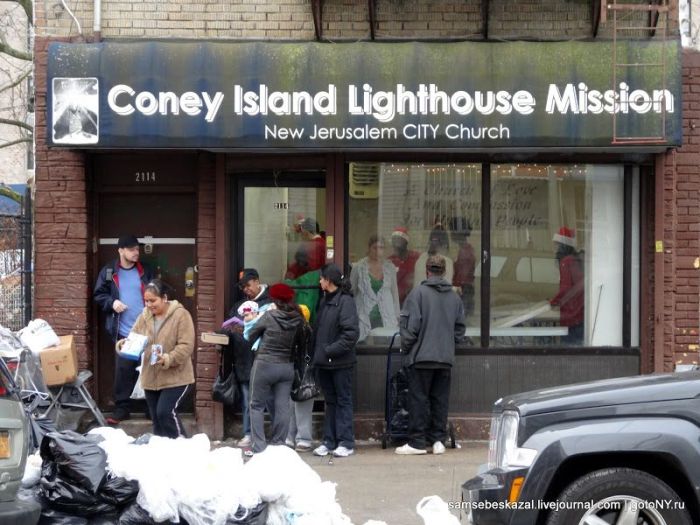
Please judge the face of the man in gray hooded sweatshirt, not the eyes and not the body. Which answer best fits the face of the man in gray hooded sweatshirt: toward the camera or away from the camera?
away from the camera

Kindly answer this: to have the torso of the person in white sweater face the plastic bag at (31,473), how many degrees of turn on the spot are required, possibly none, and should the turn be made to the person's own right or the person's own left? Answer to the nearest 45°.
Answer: approximately 45° to the person's own right

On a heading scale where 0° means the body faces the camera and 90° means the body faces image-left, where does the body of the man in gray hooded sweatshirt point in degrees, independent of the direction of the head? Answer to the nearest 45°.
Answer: approximately 180°

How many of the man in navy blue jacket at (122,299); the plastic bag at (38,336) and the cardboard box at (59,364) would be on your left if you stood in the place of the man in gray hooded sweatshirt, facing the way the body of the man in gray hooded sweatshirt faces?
3

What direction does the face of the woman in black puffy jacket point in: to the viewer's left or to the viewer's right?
to the viewer's left

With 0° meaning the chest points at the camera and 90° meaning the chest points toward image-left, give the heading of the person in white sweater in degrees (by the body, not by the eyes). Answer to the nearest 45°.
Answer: approximately 0°

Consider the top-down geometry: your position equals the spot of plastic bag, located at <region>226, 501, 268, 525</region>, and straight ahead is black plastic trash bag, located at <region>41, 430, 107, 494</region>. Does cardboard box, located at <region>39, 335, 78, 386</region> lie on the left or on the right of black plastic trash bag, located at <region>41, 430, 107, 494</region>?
right

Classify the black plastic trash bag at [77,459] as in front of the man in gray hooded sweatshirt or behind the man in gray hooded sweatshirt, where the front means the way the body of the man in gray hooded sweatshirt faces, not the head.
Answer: behind

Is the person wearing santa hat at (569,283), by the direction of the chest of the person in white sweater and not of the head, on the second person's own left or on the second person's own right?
on the second person's own left

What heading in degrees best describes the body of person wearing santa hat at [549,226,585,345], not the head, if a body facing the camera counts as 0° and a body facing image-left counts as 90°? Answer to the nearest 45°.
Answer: approximately 90°

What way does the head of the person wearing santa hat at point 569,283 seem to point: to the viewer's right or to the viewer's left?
to the viewer's left

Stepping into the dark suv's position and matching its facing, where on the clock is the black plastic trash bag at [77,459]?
The black plastic trash bag is roughly at 12 o'clock from the dark suv.

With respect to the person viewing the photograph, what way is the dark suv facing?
facing to the left of the viewer
